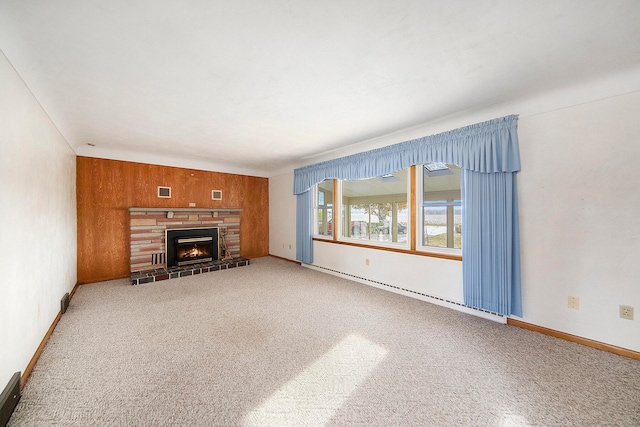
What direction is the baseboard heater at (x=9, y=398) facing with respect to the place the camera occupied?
facing to the right of the viewer

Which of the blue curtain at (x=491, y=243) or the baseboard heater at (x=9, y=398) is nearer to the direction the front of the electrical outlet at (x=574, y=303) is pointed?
the baseboard heater

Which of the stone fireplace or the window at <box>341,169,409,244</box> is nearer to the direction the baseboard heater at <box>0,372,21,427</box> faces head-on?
the window

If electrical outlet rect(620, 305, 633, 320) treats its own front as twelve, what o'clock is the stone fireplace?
The stone fireplace is roughly at 2 o'clock from the electrical outlet.

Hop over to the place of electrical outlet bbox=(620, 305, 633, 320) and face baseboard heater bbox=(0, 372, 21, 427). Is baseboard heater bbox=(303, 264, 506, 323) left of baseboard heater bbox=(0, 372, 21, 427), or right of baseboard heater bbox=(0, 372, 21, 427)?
right

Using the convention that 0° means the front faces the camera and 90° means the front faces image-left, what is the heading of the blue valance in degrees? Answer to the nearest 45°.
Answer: approximately 45°

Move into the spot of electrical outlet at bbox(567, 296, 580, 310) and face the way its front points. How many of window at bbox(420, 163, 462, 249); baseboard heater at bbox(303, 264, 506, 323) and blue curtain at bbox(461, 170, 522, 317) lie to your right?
3

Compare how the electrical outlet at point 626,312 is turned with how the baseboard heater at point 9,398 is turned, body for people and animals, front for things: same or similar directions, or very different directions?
very different directions
